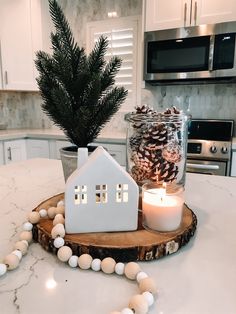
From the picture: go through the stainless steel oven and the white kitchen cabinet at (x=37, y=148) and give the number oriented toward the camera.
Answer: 2

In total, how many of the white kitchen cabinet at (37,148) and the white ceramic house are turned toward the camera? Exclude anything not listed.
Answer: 2

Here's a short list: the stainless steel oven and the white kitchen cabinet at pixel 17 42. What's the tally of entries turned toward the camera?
2

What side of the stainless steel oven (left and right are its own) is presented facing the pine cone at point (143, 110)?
front

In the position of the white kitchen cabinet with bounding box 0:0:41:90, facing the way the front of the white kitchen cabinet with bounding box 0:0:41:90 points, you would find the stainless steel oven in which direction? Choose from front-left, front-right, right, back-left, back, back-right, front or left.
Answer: front-left

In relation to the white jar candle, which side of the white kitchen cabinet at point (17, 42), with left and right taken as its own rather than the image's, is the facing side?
front

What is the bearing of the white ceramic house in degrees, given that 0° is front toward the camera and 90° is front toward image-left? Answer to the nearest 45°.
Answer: approximately 0°

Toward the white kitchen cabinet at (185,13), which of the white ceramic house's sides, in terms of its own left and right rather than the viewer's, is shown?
back
